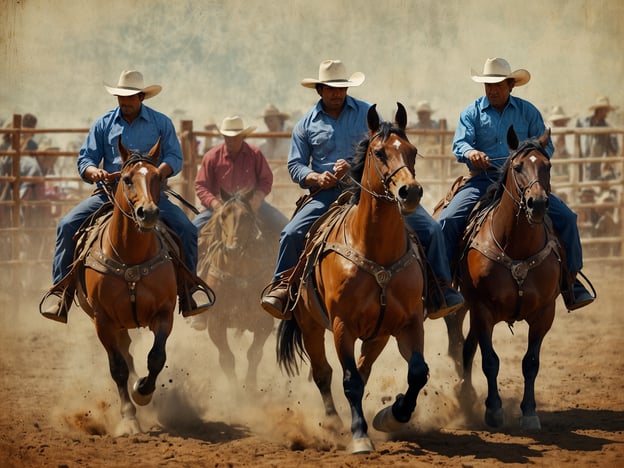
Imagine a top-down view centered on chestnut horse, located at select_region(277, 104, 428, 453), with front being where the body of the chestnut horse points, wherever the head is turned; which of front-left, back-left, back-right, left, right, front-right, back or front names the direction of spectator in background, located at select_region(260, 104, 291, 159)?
back-left

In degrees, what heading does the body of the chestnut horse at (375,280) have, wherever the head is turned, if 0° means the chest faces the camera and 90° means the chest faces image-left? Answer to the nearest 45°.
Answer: approximately 315°

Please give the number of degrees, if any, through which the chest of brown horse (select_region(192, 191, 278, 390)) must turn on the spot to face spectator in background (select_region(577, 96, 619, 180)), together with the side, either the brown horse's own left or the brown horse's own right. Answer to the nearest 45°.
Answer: approximately 135° to the brown horse's own left

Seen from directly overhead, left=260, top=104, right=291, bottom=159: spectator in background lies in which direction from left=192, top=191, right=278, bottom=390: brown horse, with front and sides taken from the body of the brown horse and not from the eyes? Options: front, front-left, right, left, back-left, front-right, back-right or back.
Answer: back

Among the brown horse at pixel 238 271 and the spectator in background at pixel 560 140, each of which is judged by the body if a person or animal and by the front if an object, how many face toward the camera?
2

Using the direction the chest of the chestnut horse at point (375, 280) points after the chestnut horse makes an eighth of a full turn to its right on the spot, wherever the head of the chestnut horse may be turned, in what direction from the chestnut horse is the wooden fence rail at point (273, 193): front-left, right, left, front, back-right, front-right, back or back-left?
back

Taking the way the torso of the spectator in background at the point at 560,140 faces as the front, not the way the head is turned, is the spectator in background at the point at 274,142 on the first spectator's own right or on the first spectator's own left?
on the first spectator's own right

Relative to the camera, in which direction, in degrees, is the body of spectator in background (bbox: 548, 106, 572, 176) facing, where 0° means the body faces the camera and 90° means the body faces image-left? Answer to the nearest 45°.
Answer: approximately 0°

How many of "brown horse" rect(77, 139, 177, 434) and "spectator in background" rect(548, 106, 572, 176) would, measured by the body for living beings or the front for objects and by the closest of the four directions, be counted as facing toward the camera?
2

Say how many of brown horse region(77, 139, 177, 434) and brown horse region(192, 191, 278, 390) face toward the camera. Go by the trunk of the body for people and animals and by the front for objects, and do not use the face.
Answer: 2
